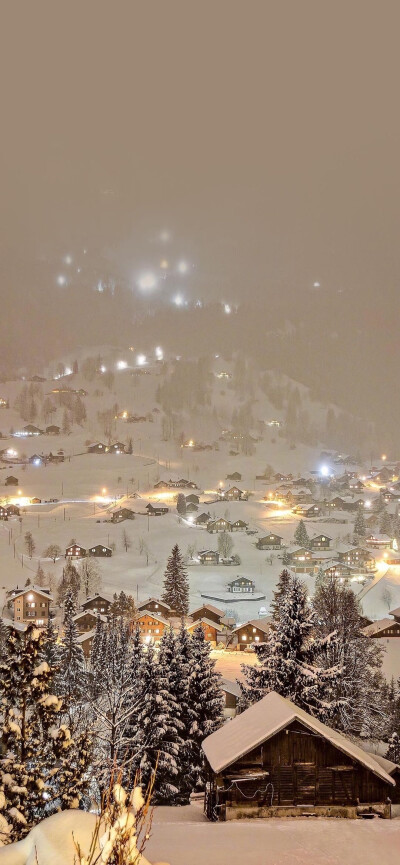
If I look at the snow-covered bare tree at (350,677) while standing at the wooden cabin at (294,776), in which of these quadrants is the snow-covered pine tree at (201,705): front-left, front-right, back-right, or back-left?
front-left

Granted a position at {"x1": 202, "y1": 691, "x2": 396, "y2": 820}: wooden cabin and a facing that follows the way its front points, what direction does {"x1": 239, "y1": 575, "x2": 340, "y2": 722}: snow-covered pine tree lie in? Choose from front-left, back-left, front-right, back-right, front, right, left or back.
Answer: back

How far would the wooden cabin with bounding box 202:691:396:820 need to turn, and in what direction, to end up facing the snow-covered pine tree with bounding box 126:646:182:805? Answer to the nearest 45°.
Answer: approximately 135° to its right

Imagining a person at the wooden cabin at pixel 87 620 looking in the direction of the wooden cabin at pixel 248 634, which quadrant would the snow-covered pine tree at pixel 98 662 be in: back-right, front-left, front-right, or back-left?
front-right

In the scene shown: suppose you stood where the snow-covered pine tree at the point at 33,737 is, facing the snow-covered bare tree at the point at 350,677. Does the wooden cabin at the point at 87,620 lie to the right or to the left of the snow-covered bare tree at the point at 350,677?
left

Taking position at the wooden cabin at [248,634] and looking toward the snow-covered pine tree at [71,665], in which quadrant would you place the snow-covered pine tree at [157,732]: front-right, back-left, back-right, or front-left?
front-left

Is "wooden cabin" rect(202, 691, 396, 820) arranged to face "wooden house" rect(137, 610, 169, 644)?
no

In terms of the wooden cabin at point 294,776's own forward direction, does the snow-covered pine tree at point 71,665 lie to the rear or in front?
to the rear

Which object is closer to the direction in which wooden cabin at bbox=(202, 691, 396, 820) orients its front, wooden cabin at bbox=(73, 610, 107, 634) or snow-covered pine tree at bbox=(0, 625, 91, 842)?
the snow-covered pine tree

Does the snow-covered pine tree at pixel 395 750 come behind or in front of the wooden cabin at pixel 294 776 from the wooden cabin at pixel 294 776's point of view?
behind

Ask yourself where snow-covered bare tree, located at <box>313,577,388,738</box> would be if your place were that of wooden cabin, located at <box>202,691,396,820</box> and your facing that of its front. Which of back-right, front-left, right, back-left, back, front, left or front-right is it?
back

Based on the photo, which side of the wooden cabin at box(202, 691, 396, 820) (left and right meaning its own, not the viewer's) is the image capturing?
front

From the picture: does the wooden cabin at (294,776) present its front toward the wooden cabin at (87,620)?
no

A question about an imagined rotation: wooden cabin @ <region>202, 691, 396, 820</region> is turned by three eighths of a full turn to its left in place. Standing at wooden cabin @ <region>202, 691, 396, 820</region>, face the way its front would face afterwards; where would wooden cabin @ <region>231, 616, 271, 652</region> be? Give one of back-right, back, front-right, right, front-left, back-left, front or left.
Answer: front-left
